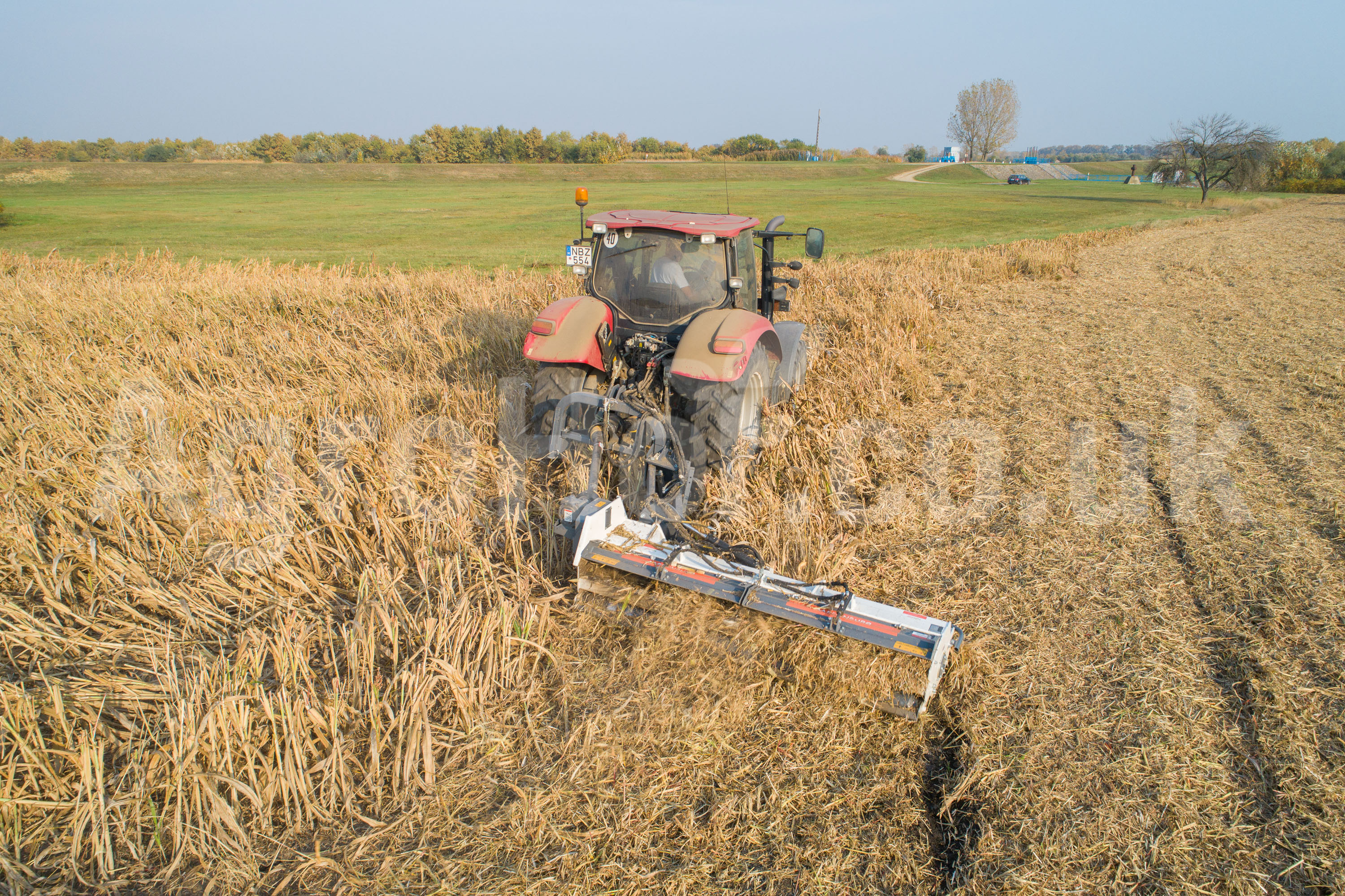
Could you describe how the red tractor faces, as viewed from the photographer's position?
facing away from the viewer and to the right of the viewer

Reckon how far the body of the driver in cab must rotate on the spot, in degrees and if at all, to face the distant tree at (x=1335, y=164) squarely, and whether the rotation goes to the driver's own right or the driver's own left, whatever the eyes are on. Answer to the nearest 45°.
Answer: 0° — they already face it

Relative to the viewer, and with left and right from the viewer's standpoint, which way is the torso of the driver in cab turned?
facing away from the viewer and to the right of the viewer
